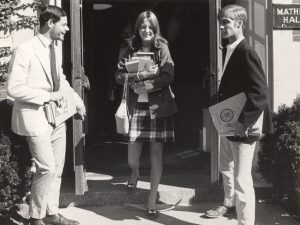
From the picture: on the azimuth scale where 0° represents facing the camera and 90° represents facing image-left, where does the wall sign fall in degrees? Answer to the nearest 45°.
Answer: approximately 0°

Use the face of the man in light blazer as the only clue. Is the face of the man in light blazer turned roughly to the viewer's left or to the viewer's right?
to the viewer's right

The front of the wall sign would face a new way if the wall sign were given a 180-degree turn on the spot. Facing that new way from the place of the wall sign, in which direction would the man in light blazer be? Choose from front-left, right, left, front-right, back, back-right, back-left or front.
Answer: back-left
